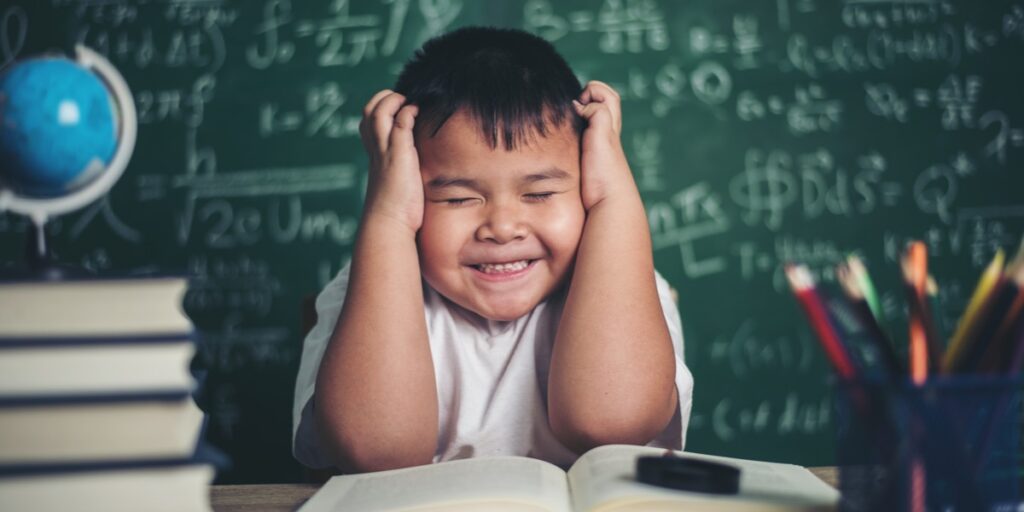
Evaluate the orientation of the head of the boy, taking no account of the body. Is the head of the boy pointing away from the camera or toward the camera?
toward the camera

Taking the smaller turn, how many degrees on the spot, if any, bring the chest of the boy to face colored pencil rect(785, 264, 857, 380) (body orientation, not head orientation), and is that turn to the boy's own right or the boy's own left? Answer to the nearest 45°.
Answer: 0° — they already face it

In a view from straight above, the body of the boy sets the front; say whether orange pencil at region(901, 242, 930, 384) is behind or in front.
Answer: in front

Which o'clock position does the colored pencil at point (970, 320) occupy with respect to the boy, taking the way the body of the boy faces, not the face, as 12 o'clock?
The colored pencil is roughly at 11 o'clock from the boy.

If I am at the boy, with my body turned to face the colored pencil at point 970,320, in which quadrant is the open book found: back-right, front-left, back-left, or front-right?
front-right

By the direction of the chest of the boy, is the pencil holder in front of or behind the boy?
in front

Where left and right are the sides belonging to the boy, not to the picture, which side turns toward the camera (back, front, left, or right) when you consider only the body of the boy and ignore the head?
front
